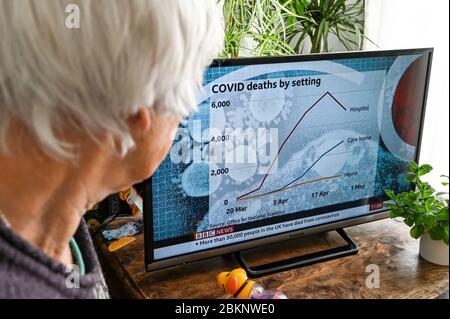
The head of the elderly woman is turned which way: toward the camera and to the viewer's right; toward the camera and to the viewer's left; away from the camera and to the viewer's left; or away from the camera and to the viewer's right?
away from the camera and to the viewer's right

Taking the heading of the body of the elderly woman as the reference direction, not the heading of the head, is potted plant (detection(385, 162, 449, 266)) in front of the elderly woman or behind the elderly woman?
in front

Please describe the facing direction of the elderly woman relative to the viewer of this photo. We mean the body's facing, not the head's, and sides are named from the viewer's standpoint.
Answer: facing away from the viewer and to the right of the viewer

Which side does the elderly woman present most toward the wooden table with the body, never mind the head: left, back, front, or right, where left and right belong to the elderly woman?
front

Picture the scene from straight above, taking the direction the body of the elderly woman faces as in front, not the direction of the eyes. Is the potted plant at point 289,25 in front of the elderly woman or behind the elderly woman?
in front
